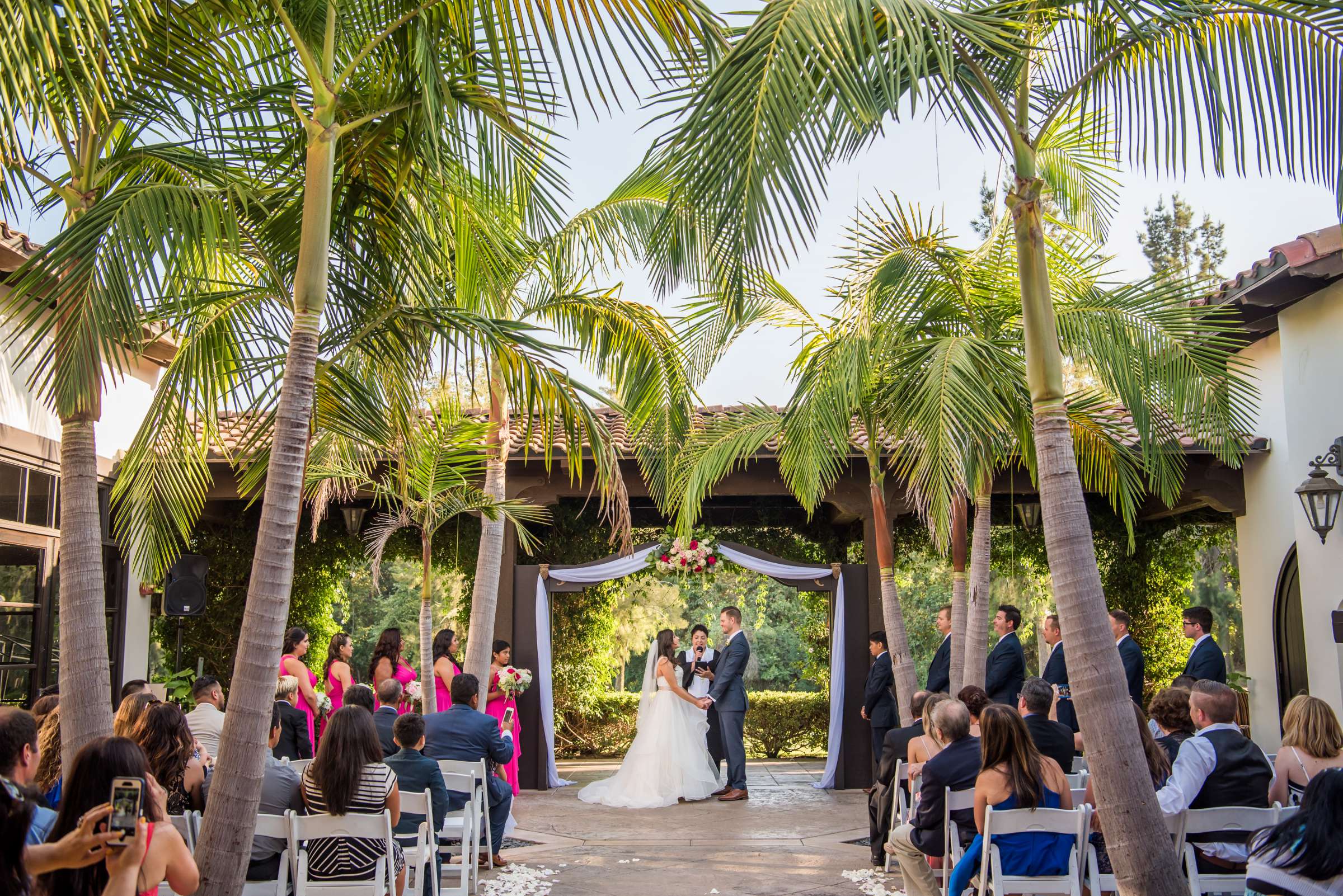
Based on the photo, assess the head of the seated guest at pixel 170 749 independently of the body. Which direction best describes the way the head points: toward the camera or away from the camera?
away from the camera

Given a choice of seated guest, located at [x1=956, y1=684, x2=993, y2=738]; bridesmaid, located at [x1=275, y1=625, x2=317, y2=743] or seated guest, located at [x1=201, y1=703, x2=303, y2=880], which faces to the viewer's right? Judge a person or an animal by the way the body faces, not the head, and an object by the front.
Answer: the bridesmaid

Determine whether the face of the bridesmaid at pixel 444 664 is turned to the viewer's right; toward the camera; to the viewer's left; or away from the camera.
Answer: to the viewer's right

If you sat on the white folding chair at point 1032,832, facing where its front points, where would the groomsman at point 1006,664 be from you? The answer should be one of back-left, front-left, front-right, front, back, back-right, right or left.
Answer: front

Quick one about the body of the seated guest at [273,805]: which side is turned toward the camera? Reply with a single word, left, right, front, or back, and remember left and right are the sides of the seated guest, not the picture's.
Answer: back

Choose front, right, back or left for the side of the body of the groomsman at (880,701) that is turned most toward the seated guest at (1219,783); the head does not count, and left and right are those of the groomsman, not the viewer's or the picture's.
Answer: left

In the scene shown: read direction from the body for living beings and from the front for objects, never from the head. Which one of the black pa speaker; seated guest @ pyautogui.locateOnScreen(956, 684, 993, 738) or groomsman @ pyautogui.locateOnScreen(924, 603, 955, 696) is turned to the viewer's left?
the groomsman

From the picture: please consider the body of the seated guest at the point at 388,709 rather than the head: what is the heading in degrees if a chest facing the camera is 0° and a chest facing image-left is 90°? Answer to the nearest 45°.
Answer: approximately 225°

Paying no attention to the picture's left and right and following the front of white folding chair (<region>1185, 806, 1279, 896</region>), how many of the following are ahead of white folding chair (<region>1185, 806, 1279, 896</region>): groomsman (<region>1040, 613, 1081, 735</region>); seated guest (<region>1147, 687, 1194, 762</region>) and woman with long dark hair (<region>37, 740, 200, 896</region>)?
2

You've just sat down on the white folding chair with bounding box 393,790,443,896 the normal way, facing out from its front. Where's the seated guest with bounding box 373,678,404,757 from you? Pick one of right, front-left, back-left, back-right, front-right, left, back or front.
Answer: front-left

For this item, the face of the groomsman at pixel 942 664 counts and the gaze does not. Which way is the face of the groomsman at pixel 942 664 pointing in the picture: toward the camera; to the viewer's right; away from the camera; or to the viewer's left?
to the viewer's left

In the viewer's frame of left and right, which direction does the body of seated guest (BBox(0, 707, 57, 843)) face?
facing away from the viewer and to the right of the viewer

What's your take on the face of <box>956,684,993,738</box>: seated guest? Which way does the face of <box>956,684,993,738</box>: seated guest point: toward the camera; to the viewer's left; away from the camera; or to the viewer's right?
away from the camera

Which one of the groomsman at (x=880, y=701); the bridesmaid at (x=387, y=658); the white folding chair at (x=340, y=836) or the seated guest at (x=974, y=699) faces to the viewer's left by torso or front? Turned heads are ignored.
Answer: the groomsman

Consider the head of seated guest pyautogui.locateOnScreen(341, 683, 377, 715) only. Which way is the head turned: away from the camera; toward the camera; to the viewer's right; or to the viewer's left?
away from the camera

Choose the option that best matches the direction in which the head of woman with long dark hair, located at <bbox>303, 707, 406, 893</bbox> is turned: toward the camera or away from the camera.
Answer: away from the camera

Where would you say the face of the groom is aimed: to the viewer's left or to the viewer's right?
to the viewer's left

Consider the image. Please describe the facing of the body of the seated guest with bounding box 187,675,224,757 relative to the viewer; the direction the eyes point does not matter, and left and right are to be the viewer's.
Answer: facing away from the viewer and to the right of the viewer

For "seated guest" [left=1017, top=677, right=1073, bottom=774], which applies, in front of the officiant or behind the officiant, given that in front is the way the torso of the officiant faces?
in front
